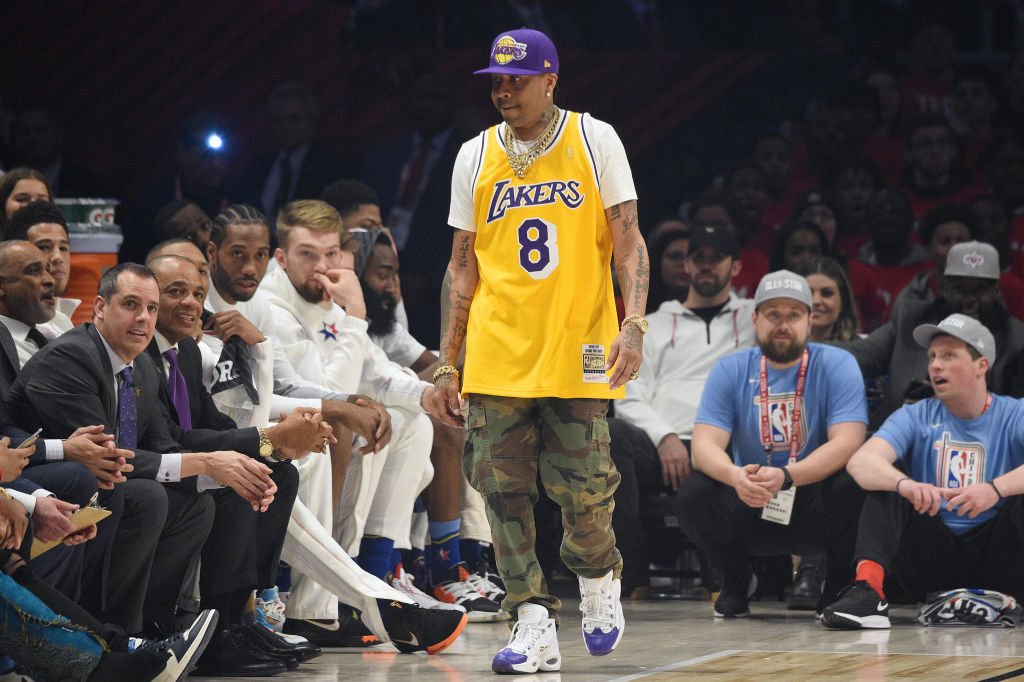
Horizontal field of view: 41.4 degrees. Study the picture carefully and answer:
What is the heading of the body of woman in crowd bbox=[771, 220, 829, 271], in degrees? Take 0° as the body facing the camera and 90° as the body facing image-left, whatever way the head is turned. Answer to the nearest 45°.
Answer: approximately 0°

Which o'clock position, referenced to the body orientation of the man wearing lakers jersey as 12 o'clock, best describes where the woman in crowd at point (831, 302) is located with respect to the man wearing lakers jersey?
The woman in crowd is roughly at 7 o'clock from the man wearing lakers jersey.

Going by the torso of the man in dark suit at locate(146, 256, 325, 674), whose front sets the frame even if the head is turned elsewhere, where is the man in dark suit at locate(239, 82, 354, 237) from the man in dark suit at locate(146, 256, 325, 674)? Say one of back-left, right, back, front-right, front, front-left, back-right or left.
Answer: back-left

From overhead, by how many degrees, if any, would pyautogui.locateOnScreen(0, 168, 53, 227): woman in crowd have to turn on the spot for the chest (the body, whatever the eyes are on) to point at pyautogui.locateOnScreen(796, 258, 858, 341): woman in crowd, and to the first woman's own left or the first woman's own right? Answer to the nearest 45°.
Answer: approximately 45° to the first woman's own left

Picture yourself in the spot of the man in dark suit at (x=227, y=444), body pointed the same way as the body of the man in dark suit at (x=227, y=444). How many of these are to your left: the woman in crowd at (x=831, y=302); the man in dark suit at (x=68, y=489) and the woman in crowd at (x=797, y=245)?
2

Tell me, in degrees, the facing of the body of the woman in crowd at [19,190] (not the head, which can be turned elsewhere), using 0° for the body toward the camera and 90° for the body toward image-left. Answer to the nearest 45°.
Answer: approximately 315°

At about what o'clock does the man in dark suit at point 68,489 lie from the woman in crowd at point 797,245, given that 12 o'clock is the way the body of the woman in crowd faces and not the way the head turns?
The man in dark suit is roughly at 1 o'clock from the woman in crowd.

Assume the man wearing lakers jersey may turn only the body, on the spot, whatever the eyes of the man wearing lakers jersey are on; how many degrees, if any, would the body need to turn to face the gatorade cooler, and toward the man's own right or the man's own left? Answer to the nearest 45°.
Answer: approximately 135° to the man's own right

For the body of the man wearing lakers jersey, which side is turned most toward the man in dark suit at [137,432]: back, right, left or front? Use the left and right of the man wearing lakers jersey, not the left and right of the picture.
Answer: right

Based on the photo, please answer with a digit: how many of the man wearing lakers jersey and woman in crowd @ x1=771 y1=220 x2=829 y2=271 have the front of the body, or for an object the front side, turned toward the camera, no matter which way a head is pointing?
2

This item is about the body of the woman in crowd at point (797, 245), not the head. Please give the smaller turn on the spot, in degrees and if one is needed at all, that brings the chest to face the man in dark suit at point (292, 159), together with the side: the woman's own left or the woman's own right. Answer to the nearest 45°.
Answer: approximately 90° to the woman's own right
